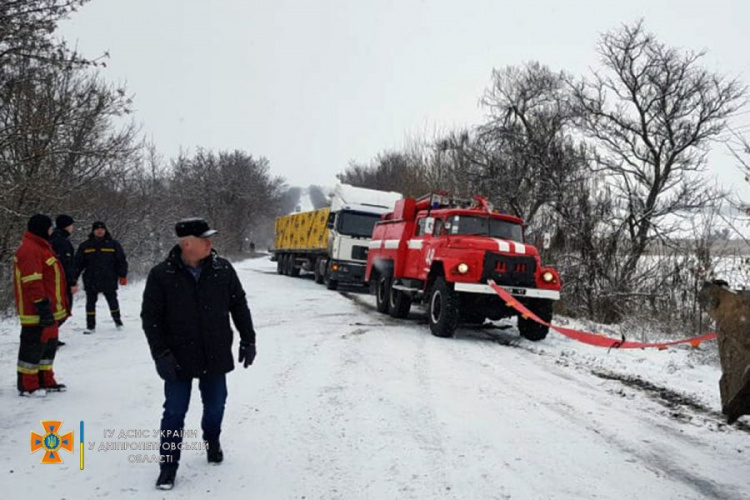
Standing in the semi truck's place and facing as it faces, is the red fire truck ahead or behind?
ahead

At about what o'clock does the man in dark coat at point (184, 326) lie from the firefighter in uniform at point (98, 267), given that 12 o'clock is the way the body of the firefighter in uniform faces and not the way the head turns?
The man in dark coat is roughly at 12 o'clock from the firefighter in uniform.

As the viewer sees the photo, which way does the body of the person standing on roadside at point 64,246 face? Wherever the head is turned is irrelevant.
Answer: to the viewer's right

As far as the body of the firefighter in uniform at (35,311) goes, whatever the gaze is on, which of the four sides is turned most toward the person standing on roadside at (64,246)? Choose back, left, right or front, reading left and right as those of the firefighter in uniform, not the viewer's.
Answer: left

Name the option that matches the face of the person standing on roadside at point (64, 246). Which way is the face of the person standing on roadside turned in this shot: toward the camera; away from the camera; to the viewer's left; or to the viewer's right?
to the viewer's right

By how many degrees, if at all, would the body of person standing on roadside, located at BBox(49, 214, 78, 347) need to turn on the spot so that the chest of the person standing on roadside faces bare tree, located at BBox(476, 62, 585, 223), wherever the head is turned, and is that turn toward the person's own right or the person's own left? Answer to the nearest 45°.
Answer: approximately 45° to the person's own left

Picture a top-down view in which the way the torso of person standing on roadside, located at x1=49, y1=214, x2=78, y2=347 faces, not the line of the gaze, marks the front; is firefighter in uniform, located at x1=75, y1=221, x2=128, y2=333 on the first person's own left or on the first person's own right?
on the first person's own left

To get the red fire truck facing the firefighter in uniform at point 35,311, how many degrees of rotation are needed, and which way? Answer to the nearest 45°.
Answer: approximately 90° to its right

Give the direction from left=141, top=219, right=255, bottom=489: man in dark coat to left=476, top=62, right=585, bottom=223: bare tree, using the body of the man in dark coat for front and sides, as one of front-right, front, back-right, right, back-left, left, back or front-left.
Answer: back-left

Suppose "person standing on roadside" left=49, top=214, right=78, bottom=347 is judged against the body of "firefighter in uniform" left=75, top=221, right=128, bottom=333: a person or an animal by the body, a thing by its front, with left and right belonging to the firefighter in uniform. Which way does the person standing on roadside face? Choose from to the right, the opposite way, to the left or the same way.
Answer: to the left
